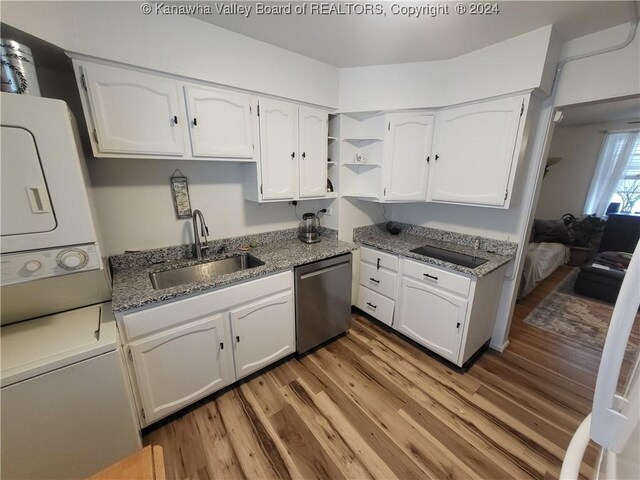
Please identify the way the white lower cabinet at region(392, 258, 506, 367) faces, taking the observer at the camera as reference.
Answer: facing the viewer and to the left of the viewer

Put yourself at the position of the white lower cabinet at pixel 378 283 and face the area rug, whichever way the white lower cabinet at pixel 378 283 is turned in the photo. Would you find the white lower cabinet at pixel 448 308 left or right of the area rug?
right

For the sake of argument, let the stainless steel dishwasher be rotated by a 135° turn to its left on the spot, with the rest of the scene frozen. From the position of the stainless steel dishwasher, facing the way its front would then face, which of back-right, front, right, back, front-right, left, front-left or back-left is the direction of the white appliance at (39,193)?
back-left

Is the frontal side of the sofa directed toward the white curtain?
no

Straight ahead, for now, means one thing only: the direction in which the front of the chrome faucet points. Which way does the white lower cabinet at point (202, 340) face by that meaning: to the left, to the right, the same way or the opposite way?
the same way

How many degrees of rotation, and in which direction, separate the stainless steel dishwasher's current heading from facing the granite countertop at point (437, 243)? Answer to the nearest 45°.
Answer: approximately 45° to its left

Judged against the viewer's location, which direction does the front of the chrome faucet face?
facing the viewer and to the right of the viewer

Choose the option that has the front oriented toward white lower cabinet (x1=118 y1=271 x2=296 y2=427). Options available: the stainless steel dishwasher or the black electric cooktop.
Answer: the black electric cooktop

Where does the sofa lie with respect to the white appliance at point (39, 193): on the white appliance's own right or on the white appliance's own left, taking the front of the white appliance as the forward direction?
on the white appliance's own left

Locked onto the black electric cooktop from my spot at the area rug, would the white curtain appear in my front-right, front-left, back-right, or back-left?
back-right

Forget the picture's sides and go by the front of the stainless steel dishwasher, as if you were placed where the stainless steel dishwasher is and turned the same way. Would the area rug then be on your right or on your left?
on your left

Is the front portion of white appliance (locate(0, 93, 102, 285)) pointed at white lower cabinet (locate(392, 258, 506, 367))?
no

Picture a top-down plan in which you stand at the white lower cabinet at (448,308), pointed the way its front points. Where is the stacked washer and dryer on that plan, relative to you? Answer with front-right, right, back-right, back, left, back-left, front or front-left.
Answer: front
